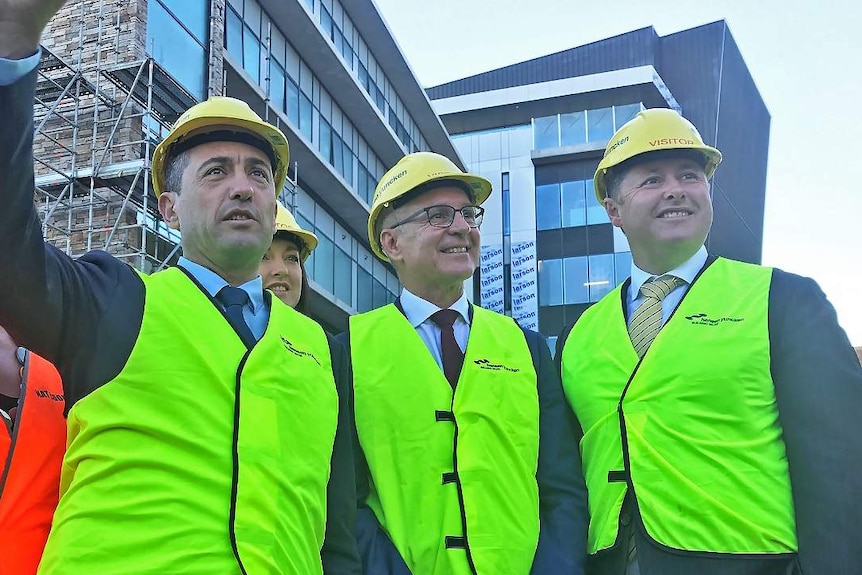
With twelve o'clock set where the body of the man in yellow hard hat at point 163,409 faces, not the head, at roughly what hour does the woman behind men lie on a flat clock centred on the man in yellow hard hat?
The woman behind men is roughly at 8 o'clock from the man in yellow hard hat.

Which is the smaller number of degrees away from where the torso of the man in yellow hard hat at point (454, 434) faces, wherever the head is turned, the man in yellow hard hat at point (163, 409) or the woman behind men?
the man in yellow hard hat

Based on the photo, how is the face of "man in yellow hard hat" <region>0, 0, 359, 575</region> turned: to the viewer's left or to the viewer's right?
to the viewer's right

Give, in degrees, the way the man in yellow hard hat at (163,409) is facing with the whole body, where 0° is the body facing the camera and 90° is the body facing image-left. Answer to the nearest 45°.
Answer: approximately 315°

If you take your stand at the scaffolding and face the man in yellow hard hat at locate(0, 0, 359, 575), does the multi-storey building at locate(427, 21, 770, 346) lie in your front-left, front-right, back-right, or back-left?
back-left

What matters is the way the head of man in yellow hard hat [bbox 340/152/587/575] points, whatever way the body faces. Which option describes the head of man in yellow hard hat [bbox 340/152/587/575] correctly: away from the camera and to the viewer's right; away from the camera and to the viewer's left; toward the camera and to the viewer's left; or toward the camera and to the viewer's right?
toward the camera and to the viewer's right

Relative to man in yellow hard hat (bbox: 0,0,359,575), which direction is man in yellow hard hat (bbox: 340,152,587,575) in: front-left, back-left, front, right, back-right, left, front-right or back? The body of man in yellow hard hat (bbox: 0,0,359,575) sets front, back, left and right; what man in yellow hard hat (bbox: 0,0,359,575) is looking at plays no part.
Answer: left

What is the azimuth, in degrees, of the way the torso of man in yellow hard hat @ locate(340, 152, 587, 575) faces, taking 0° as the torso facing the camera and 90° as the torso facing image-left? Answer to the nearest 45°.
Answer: approximately 0°

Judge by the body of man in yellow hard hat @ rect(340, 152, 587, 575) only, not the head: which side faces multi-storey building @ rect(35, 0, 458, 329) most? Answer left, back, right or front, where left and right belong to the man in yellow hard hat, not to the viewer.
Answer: back

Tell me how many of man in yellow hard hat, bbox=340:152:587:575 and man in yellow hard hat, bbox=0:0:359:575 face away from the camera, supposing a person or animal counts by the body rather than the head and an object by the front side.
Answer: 0

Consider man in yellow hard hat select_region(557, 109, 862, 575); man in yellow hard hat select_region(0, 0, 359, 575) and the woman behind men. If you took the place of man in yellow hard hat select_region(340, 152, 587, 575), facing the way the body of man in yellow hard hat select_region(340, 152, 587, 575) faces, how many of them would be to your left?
1
